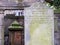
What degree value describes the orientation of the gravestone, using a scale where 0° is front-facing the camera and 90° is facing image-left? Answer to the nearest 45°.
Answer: approximately 0°
